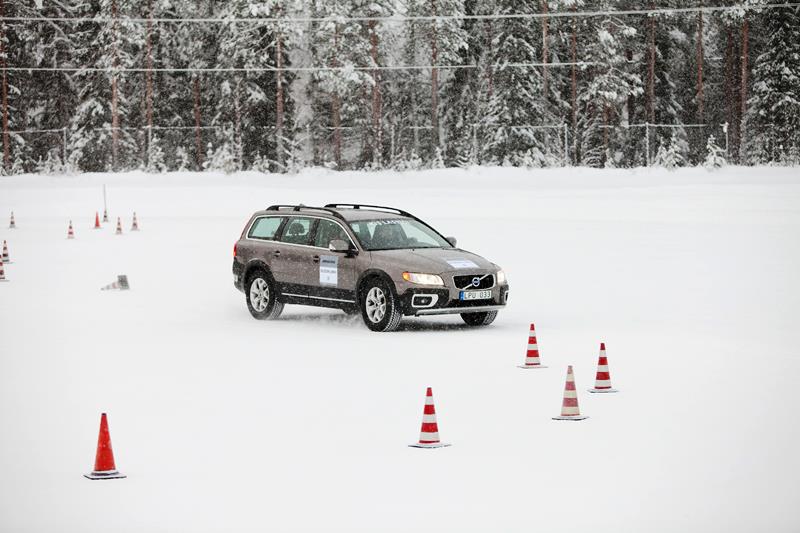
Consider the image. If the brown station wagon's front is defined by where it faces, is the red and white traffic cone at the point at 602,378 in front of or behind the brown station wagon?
in front

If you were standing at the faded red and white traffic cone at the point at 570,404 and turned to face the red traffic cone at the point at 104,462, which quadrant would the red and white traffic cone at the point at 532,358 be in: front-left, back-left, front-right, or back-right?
back-right

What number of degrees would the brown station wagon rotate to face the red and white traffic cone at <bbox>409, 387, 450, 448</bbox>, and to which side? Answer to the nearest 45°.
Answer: approximately 45° to its right

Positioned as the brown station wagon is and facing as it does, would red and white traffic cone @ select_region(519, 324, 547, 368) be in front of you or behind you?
in front

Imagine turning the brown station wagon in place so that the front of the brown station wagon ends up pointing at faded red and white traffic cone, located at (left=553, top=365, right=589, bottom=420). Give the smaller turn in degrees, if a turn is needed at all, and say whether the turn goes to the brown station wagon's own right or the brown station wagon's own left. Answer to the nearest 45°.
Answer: approximately 45° to the brown station wagon's own right

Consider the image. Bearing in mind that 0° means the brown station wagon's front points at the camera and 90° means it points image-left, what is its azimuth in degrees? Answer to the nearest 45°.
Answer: approximately 315°

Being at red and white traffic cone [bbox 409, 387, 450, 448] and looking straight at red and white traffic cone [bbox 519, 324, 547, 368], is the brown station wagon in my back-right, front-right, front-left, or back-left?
front-left

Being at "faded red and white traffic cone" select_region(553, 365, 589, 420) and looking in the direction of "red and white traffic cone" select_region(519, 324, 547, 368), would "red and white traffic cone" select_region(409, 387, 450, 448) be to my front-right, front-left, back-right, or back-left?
back-left

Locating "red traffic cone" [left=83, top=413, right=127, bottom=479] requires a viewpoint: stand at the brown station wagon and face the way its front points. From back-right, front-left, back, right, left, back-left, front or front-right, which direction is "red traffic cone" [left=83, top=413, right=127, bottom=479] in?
front-right
